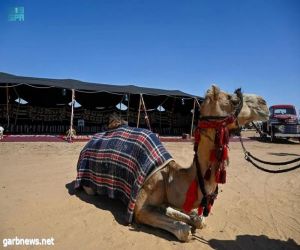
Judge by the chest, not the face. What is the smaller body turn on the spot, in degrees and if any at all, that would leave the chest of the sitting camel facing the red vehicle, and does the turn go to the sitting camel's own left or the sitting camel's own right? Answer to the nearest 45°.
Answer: approximately 90° to the sitting camel's own left

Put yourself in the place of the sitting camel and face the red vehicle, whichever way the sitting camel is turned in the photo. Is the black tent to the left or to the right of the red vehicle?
left

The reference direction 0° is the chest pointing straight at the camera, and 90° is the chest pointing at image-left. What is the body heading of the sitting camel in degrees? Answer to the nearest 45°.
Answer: approximately 315°

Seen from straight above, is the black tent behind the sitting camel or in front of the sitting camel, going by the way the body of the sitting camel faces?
behind
